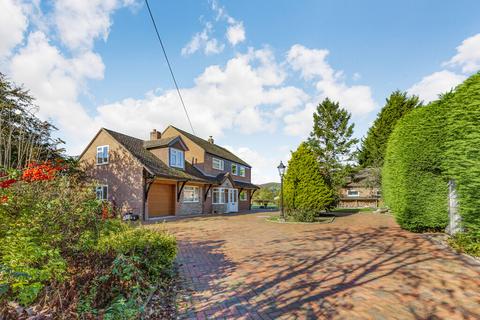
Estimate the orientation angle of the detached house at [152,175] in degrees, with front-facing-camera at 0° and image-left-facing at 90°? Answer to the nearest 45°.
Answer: approximately 315°

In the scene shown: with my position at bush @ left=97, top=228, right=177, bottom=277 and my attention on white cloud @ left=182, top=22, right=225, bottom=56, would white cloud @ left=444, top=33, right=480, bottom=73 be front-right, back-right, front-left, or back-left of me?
front-right

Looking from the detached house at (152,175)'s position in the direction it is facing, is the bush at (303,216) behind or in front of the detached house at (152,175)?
in front

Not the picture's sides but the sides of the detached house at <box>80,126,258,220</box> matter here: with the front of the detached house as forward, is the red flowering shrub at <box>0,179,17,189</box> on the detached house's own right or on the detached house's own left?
on the detached house's own right

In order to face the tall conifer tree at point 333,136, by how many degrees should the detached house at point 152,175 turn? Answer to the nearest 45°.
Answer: approximately 90° to its left

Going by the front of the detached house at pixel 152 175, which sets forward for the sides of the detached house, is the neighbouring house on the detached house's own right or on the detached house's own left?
on the detached house's own left
